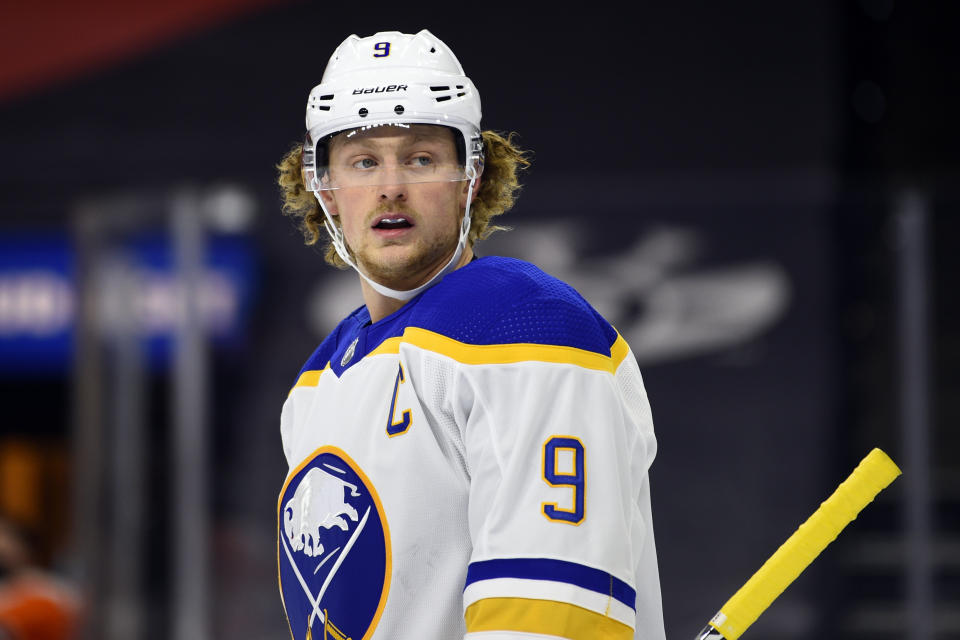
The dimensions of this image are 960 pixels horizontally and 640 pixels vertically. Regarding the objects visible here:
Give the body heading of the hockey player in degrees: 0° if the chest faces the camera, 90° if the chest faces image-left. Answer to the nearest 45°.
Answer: approximately 45°
